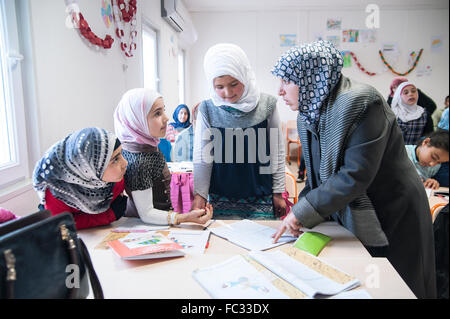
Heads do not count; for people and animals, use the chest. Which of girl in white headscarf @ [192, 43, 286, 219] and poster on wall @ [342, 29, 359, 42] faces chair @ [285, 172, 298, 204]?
the poster on wall

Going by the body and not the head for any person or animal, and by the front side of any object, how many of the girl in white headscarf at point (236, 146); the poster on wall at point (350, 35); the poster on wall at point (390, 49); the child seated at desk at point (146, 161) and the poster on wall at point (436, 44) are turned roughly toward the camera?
4

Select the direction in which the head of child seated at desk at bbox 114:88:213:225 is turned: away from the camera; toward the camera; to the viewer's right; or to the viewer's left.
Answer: to the viewer's right

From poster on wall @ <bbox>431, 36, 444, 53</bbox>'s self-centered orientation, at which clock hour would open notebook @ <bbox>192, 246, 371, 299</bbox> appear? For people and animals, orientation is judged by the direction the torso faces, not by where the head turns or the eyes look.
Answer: The open notebook is roughly at 12 o'clock from the poster on wall.

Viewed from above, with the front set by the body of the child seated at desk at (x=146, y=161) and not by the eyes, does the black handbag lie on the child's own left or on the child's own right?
on the child's own right

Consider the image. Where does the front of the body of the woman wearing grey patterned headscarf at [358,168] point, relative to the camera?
to the viewer's left

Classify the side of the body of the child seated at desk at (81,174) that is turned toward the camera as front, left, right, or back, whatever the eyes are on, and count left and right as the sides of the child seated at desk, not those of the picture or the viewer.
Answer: right

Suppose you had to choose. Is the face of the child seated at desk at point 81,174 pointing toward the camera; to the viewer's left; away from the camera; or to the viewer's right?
to the viewer's right

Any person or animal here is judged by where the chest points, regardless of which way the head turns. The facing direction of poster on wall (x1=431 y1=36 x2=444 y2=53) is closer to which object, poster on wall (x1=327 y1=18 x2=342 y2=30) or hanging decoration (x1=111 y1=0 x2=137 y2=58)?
the hanging decoration

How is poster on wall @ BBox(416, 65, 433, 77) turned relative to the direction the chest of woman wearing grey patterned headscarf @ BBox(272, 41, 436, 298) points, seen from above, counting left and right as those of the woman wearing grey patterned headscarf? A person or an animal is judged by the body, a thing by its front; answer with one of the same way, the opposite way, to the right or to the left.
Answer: to the left

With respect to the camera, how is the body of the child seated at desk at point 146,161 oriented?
to the viewer's right
